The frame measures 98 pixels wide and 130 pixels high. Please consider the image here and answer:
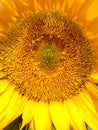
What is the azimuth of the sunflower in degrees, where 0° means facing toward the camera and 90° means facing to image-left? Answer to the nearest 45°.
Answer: approximately 0°
